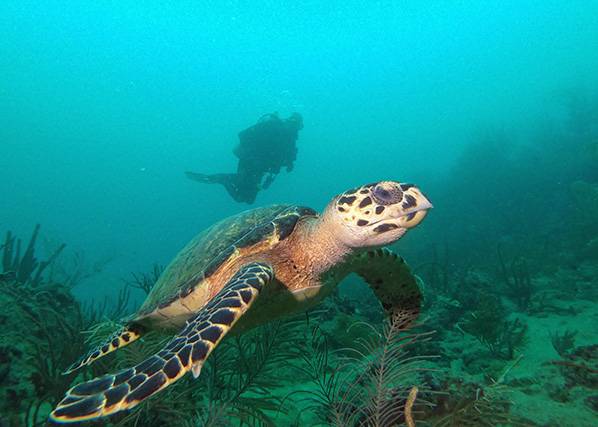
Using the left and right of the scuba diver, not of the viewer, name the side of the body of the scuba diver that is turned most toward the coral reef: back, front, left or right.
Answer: right

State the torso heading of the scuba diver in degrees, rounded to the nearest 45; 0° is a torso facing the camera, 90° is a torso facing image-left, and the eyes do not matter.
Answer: approximately 270°

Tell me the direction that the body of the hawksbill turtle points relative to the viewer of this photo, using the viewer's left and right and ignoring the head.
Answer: facing the viewer and to the right of the viewer

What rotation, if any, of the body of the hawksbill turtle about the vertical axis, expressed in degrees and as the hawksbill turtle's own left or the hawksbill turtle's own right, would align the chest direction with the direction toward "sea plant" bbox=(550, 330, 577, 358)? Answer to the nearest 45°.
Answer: approximately 45° to the hawksbill turtle's own left

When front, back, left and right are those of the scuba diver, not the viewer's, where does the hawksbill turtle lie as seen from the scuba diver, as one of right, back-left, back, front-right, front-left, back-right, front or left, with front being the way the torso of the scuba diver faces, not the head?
right

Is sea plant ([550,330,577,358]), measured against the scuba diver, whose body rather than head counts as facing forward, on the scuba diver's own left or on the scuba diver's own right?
on the scuba diver's own right

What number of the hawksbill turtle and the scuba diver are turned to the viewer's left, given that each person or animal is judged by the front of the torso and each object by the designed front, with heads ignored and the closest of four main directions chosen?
0

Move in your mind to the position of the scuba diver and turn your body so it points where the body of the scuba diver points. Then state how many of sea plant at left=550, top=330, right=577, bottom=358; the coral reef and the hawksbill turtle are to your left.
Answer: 0

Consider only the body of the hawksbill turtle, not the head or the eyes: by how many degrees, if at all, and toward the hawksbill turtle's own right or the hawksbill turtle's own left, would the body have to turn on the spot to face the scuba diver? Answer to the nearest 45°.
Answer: approximately 135° to the hawksbill turtle's own left
